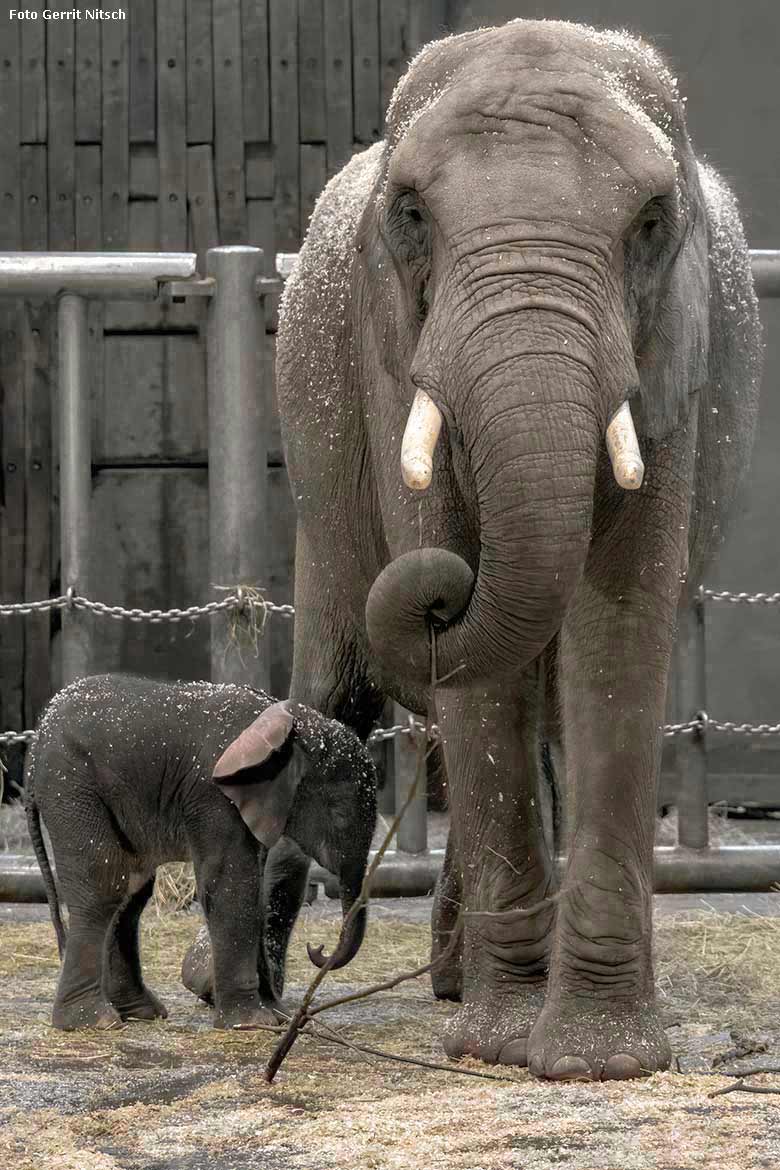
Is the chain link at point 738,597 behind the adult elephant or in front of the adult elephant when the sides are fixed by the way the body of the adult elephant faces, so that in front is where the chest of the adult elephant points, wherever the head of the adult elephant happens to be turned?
behind

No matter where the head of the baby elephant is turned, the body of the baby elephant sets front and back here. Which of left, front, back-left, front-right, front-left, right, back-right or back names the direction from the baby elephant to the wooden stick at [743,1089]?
front-right

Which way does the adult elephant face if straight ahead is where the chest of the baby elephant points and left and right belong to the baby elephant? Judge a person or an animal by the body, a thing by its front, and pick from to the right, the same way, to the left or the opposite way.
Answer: to the right

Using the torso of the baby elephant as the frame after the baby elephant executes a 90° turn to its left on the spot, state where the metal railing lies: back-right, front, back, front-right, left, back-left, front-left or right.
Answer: front

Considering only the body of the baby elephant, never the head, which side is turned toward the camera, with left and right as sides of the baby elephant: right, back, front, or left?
right

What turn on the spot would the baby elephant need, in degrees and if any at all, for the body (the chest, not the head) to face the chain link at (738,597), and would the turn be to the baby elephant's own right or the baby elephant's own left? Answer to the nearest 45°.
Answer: approximately 45° to the baby elephant's own left

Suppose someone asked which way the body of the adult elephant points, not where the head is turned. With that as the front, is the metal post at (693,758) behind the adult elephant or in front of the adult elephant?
behind

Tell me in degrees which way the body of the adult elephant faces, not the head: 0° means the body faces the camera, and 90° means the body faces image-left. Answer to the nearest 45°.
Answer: approximately 0°

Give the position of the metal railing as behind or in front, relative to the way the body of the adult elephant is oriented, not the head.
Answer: behind

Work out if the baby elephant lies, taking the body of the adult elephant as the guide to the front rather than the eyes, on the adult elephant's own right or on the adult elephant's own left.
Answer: on the adult elephant's own right

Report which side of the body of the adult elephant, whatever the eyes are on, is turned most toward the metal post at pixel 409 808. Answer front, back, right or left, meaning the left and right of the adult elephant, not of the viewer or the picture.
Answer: back

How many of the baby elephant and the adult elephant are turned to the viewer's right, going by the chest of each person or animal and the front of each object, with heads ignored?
1
